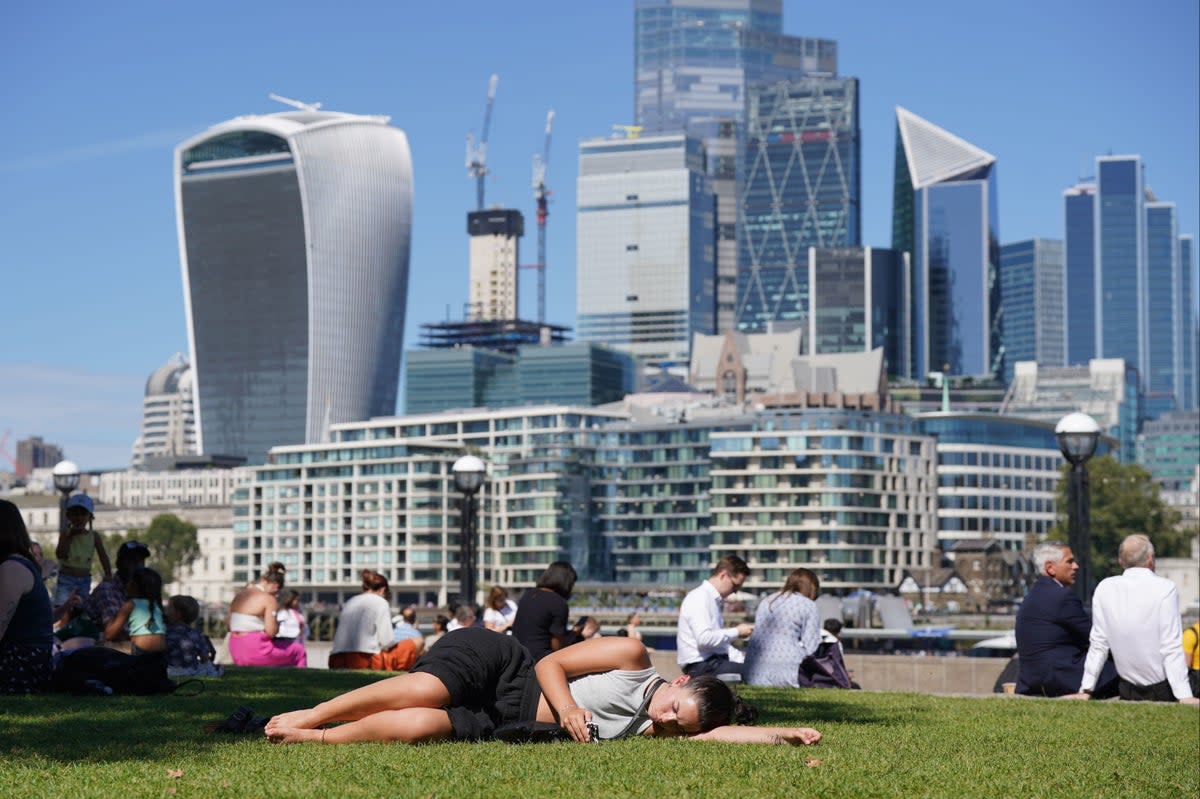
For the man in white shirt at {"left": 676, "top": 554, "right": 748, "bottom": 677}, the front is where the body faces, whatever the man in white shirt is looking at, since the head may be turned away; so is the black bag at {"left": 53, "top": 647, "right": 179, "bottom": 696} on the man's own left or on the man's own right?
on the man's own right

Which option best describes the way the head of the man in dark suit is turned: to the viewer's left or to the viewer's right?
to the viewer's right

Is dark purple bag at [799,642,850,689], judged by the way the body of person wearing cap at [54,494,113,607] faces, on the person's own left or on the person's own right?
on the person's own left

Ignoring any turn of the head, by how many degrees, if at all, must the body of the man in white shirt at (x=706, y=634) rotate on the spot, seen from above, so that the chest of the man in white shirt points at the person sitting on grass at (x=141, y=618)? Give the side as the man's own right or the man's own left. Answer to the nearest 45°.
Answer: approximately 135° to the man's own right

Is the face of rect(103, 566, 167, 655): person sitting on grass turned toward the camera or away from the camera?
away from the camera

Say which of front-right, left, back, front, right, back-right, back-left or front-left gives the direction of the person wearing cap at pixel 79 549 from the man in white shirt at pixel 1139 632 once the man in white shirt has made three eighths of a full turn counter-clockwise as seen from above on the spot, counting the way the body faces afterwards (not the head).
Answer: front-right

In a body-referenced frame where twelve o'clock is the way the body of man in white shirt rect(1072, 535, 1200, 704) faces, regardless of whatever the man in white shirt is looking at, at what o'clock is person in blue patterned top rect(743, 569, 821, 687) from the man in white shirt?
The person in blue patterned top is roughly at 10 o'clock from the man in white shirt.

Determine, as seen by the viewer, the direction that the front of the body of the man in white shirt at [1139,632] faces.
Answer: away from the camera

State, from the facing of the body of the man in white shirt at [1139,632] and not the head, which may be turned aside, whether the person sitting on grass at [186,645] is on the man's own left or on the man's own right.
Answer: on the man's own left

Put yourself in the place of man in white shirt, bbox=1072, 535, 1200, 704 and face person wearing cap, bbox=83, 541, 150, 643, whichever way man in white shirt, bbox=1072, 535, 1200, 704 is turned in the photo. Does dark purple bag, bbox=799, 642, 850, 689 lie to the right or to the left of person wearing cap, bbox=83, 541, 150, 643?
right

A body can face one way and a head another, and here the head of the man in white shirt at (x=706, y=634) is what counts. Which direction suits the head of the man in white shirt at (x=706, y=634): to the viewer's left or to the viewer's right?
to the viewer's right

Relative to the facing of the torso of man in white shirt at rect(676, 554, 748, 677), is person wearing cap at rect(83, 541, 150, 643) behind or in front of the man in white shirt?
behind

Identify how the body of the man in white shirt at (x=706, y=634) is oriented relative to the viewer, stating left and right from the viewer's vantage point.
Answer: facing to the right of the viewer
